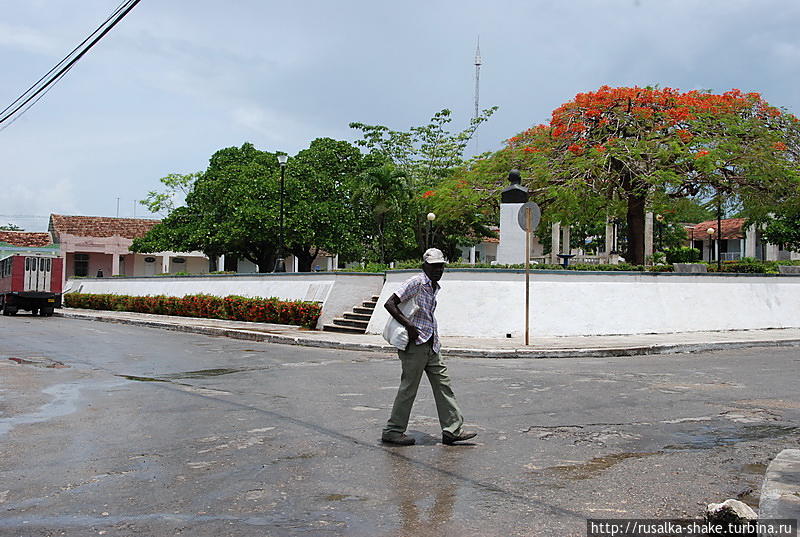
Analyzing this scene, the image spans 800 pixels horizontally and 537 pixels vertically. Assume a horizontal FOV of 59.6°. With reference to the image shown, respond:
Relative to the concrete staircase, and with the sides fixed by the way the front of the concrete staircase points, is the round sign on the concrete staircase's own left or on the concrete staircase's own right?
on the concrete staircase's own left

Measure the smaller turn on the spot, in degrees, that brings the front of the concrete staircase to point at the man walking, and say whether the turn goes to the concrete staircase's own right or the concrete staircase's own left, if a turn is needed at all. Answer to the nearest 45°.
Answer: approximately 45° to the concrete staircase's own left

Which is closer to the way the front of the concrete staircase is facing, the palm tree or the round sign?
the round sign

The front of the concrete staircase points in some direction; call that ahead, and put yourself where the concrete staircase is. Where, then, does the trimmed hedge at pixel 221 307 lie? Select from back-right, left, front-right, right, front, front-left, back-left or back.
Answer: right

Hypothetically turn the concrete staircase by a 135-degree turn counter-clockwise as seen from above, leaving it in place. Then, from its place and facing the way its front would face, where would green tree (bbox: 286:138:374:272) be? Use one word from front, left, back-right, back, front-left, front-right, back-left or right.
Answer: left

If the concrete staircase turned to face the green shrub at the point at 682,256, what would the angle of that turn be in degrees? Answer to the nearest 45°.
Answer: approximately 180°

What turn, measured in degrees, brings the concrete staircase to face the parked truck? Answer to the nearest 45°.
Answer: approximately 90° to its right

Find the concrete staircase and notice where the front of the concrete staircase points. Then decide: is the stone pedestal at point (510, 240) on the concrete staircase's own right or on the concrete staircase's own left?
on the concrete staircase's own left

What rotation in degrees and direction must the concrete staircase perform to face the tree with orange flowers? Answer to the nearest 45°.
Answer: approximately 135° to its left

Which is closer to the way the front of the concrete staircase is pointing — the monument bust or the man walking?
the man walking

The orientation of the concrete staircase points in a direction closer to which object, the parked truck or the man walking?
the man walking

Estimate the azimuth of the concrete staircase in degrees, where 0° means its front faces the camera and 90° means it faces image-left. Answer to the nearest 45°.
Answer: approximately 45°

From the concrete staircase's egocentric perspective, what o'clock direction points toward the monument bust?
The monument bust is roughly at 8 o'clock from the concrete staircase.

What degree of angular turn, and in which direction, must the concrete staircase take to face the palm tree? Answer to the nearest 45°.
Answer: approximately 135° to its right

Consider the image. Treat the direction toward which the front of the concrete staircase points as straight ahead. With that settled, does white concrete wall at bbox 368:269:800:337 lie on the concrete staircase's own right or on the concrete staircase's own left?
on the concrete staircase's own left

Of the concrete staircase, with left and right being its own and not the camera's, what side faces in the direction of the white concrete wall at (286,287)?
right
